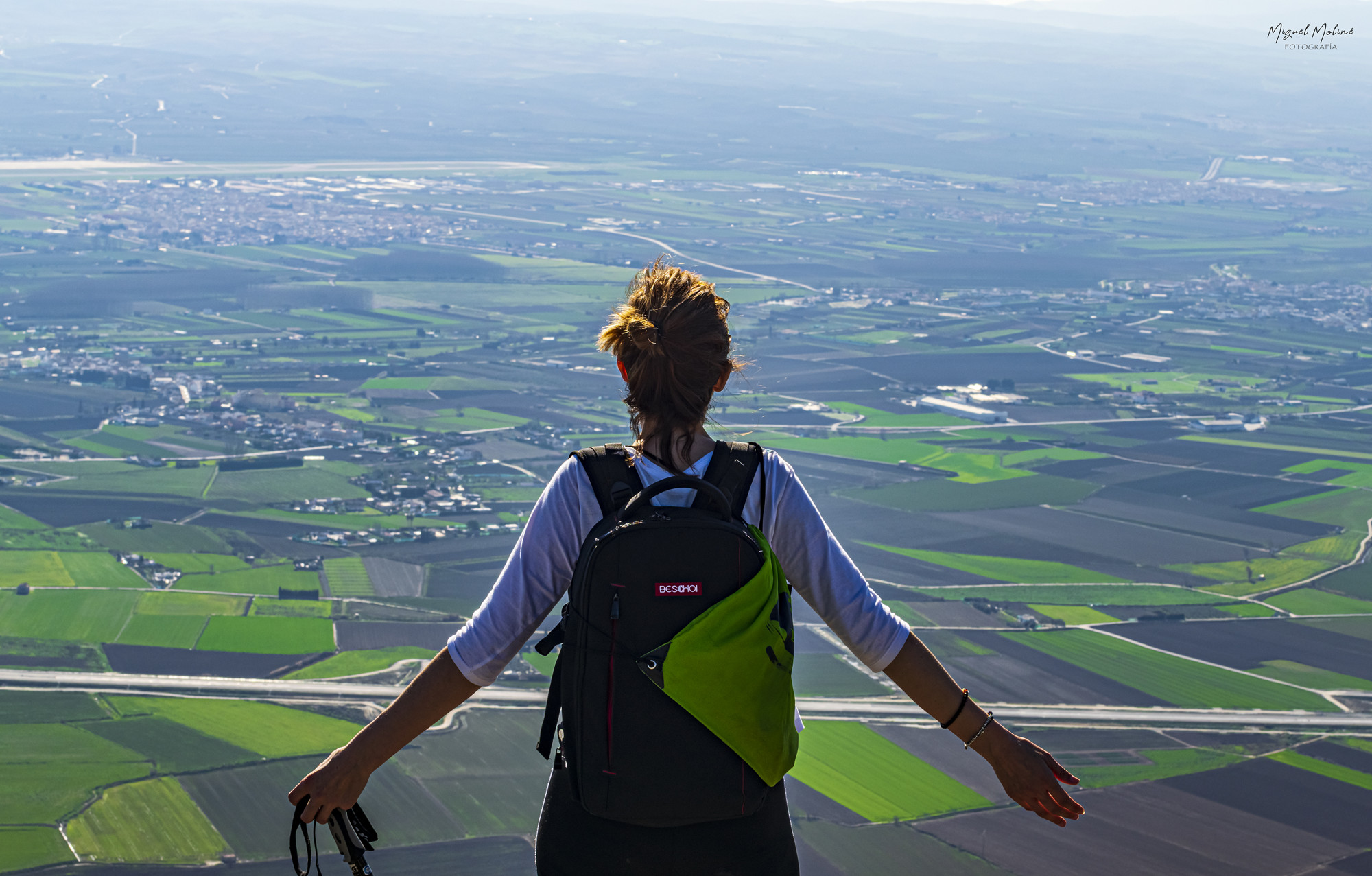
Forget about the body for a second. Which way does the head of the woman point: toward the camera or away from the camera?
away from the camera

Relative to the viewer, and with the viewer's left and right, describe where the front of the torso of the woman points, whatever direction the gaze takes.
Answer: facing away from the viewer
